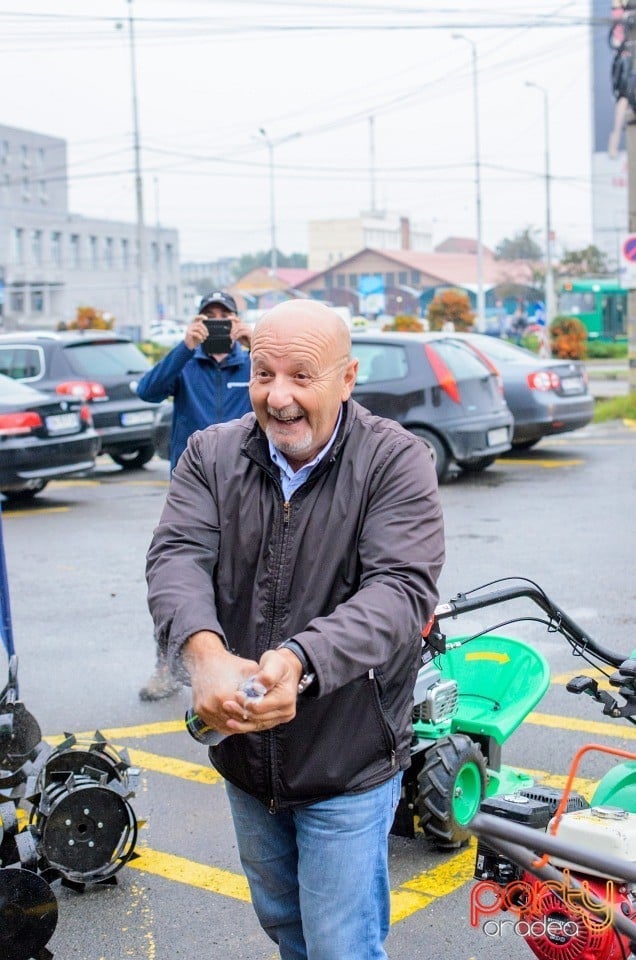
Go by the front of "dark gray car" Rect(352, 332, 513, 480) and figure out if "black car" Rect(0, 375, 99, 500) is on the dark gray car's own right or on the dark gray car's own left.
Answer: on the dark gray car's own left

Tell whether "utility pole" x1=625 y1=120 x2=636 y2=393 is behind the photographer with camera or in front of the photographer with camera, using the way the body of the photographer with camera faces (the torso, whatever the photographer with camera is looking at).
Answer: behind

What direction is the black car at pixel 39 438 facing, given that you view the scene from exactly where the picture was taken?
facing away from the viewer and to the left of the viewer

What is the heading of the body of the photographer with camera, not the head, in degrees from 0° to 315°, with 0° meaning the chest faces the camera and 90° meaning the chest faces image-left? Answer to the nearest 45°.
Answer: approximately 0°

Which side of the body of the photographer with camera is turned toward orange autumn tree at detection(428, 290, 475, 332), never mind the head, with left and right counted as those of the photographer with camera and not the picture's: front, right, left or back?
back

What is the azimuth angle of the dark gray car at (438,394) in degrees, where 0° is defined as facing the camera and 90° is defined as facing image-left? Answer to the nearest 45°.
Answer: approximately 135°

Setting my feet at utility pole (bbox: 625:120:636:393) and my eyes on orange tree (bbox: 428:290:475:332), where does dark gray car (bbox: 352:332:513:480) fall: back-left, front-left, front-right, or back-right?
back-left

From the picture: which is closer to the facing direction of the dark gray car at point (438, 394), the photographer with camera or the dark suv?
the dark suv

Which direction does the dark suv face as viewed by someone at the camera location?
facing away from the viewer and to the left of the viewer

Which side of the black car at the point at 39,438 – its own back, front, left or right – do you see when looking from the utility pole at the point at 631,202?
right
